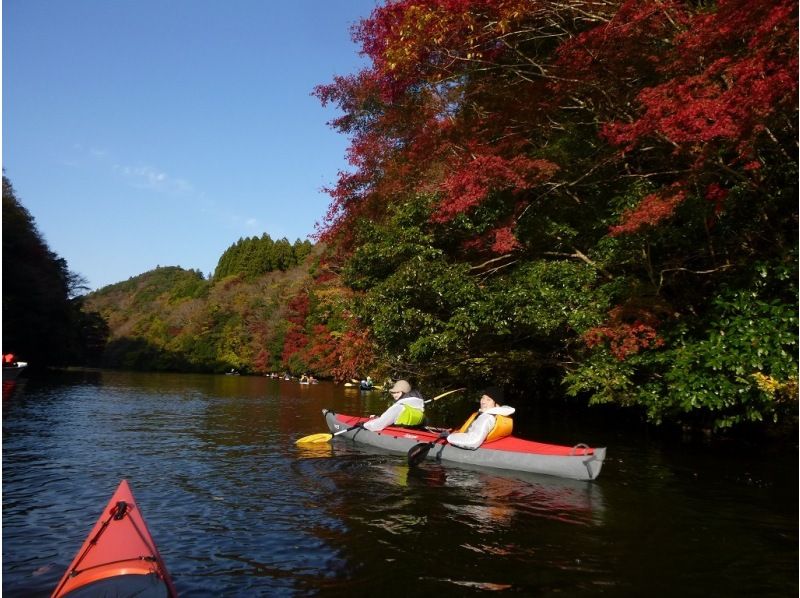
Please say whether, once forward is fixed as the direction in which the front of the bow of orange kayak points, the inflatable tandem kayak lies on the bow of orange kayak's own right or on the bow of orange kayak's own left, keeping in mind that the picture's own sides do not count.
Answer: on the bow of orange kayak's own right

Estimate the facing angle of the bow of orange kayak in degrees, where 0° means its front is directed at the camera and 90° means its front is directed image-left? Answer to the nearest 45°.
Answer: approximately 180°

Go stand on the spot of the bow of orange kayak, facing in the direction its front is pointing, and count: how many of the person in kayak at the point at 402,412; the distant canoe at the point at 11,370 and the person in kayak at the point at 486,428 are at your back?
0

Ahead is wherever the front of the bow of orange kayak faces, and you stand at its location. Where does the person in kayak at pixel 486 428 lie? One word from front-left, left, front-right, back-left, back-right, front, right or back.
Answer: front-right

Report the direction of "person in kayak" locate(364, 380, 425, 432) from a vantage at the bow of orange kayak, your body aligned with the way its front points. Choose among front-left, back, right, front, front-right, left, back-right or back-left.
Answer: front-right

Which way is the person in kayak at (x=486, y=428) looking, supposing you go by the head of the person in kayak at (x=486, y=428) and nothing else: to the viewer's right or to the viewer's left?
to the viewer's left

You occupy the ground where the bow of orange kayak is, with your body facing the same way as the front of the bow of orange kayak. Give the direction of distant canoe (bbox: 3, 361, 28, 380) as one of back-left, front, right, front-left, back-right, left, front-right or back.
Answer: front
